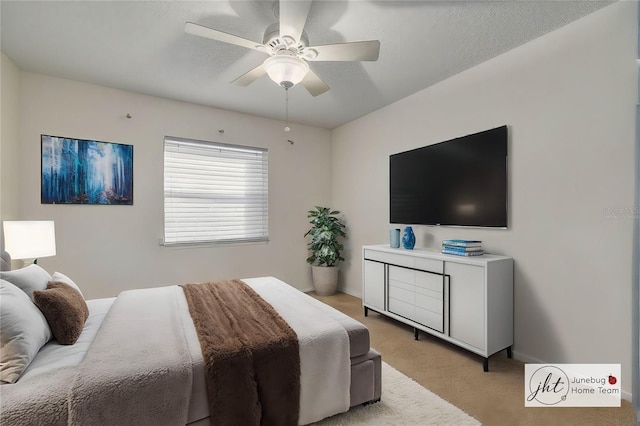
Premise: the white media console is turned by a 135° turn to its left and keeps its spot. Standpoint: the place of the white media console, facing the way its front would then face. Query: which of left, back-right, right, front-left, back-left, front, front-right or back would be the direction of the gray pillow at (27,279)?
back-right

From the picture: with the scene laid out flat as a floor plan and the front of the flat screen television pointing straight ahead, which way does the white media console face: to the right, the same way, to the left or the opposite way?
the same way

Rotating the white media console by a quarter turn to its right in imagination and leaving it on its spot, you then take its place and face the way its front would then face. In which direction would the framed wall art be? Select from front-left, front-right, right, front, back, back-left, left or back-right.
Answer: front-left

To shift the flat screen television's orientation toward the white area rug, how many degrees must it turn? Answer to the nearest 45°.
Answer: approximately 45° to its left

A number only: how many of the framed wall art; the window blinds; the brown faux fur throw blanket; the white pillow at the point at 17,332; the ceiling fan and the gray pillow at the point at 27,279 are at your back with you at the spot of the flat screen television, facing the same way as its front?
0

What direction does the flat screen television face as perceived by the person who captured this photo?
facing the viewer and to the left of the viewer

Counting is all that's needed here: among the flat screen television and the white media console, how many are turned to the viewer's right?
0

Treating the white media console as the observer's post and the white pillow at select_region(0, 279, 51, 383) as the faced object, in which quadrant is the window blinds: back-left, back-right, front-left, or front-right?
front-right

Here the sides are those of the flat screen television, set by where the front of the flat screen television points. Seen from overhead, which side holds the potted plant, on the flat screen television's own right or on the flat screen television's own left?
on the flat screen television's own right

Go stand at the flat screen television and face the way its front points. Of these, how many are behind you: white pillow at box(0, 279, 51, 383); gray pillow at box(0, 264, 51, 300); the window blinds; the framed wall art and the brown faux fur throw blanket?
0

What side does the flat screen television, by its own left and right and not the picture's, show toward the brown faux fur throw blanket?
front
